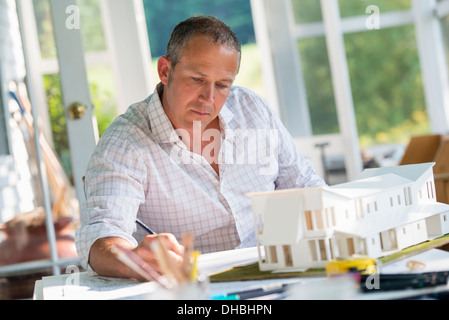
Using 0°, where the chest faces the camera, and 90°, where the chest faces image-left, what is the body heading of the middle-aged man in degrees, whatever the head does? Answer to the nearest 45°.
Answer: approximately 315°

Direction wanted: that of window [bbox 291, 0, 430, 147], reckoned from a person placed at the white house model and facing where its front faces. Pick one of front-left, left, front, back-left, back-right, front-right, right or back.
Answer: back-left

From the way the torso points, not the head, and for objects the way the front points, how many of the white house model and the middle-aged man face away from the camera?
0

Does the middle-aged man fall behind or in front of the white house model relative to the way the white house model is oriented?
behind

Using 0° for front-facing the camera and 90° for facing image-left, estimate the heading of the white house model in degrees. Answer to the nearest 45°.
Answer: approximately 315°
